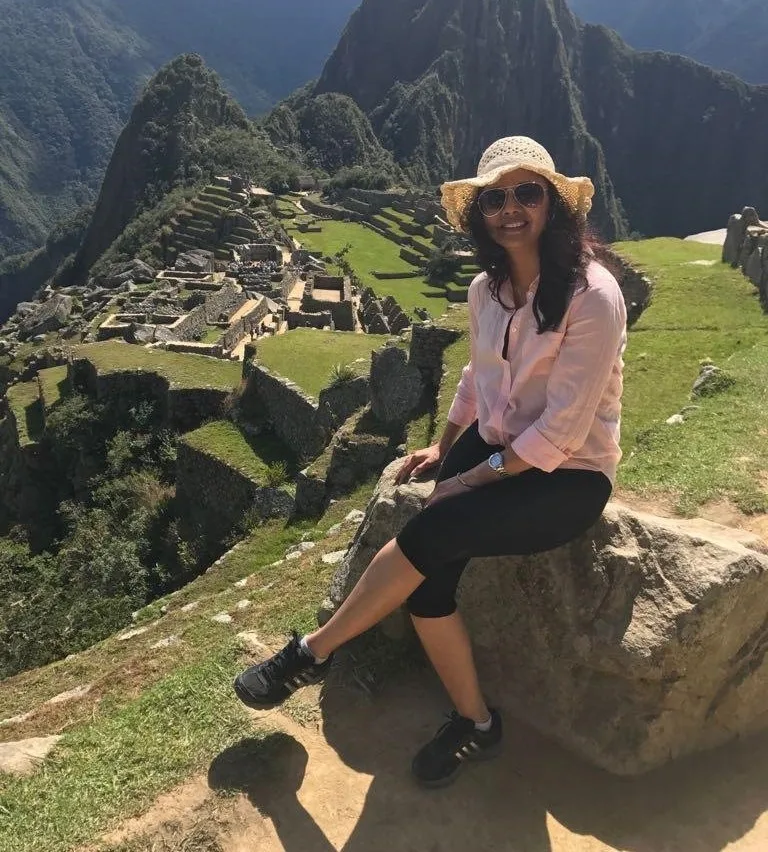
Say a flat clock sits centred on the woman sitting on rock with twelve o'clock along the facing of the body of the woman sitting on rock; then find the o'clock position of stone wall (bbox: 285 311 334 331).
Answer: The stone wall is roughly at 4 o'clock from the woman sitting on rock.

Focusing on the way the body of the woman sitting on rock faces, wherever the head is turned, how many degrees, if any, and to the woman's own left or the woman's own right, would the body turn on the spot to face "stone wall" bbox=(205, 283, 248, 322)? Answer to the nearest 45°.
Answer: approximately 135° to the woman's own right

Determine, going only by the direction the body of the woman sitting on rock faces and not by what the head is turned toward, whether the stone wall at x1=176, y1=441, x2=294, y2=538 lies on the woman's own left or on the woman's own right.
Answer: on the woman's own right

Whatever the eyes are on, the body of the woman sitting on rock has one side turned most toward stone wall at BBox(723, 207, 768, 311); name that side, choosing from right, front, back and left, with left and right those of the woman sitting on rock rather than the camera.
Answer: back

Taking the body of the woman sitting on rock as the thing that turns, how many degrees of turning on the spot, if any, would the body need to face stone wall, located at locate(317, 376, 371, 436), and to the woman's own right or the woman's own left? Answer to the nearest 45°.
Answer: approximately 135° to the woman's own right

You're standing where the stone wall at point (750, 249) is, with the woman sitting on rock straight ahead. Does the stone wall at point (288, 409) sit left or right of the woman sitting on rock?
right

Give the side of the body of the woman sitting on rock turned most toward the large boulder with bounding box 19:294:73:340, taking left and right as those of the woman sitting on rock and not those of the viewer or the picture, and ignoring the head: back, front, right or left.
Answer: right

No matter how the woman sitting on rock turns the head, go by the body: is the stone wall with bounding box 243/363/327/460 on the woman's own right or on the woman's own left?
on the woman's own right

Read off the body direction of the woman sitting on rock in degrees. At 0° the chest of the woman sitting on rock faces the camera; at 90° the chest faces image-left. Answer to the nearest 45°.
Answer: approximately 45°
